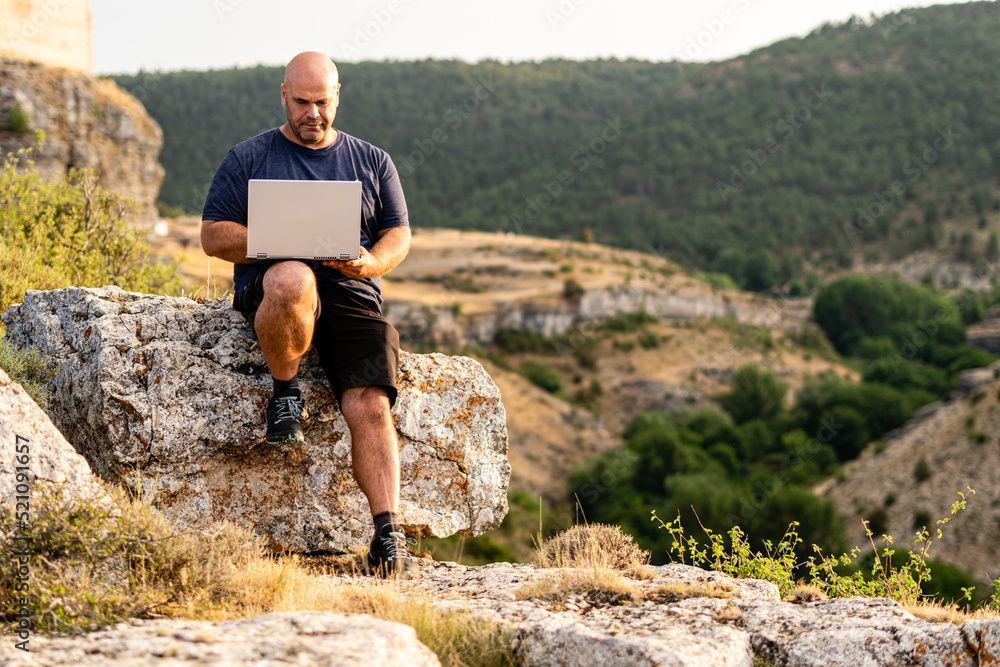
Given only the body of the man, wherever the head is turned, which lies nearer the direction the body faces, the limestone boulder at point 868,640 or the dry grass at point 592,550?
the limestone boulder

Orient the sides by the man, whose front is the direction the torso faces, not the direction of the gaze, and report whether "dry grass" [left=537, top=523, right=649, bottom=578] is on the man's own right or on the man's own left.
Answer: on the man's own left

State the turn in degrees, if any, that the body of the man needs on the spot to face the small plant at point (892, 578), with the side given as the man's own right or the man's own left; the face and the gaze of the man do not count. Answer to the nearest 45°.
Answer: approximately 90° to the man's own left

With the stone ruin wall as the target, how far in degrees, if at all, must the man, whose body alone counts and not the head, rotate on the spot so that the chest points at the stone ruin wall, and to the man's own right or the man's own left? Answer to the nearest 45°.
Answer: approximately 180°

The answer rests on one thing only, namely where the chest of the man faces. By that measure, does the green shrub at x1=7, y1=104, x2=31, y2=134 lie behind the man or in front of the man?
behind

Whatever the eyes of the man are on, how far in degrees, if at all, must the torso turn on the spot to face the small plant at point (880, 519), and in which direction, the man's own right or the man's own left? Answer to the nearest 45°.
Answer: approximately 135° to the man's own left

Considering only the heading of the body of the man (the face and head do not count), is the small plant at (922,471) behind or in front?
behind

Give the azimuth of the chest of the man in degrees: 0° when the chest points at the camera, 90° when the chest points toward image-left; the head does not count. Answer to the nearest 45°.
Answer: approximately 0°

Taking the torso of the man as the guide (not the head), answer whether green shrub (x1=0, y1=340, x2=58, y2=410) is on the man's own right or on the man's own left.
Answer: on the man's own right
